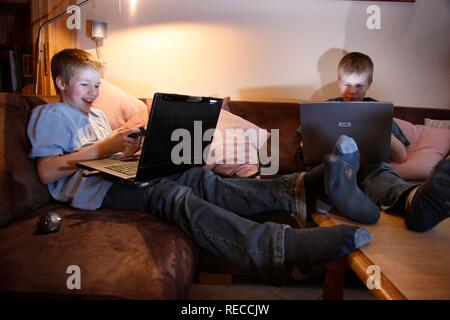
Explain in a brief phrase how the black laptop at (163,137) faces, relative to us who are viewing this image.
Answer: facing away from the viewer and to the left of the viewer

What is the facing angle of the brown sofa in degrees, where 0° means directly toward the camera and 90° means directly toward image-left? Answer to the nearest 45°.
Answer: approximately 315°
